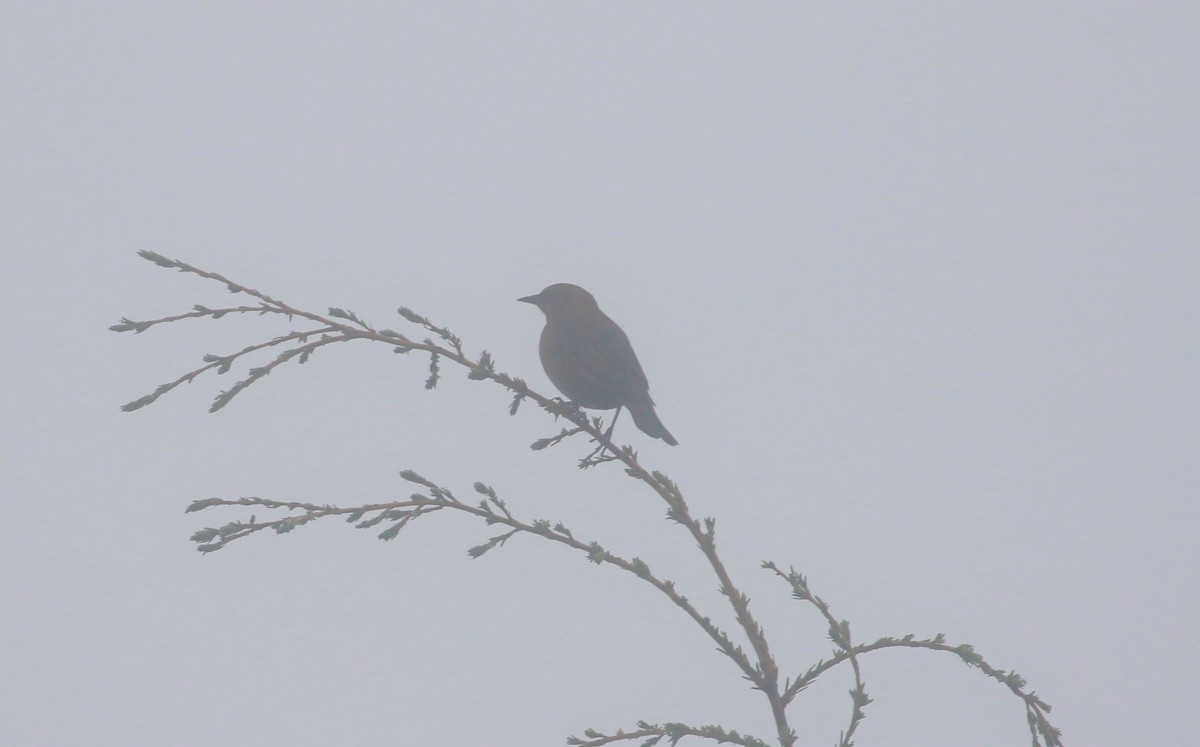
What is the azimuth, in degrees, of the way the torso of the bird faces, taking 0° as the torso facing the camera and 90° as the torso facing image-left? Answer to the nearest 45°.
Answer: approximately 90°
